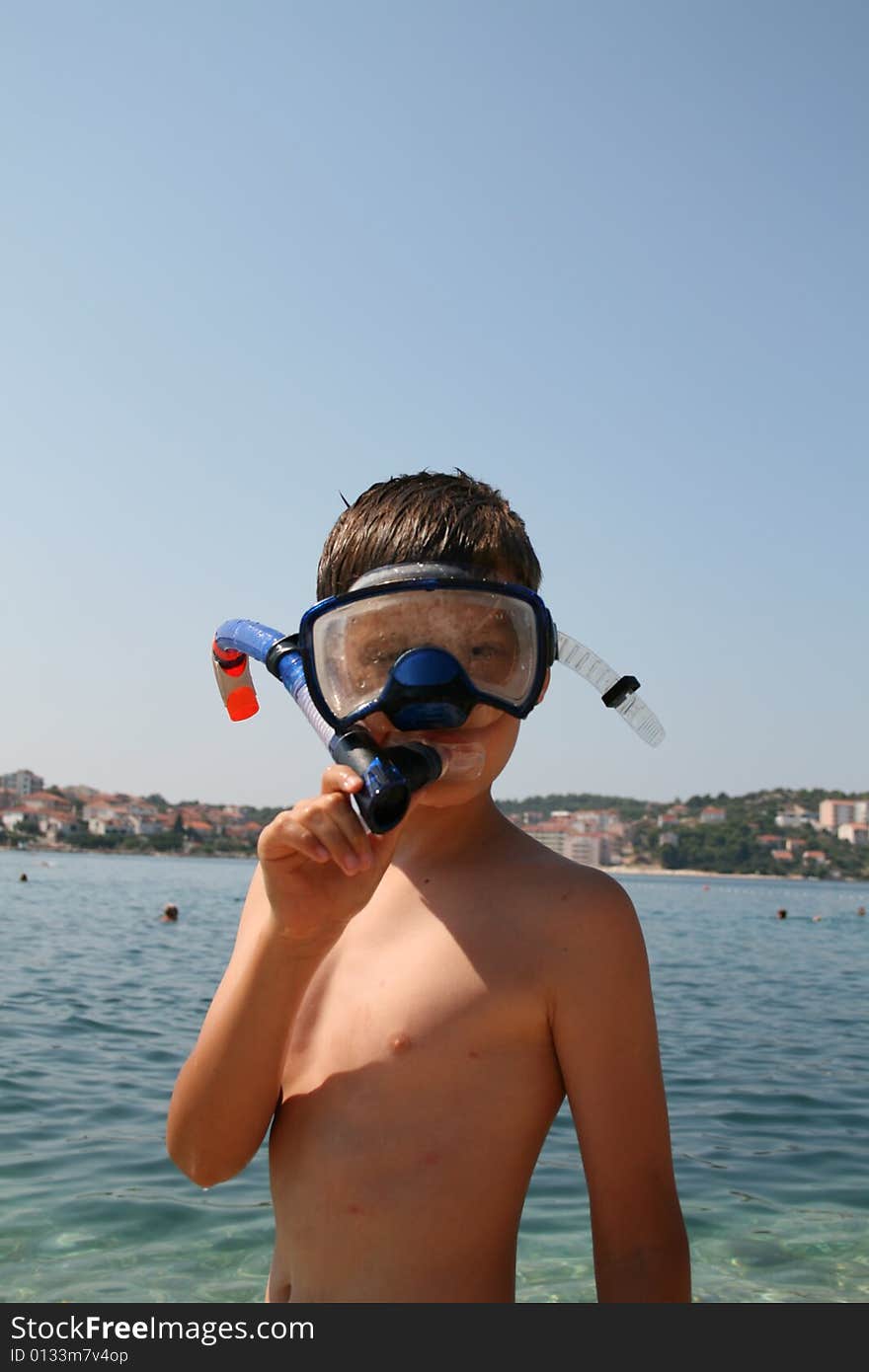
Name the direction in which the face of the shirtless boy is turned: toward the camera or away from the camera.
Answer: toward the camera

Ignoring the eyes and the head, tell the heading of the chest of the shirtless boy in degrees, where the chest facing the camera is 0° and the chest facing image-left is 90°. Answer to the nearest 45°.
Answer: approximately 45°
